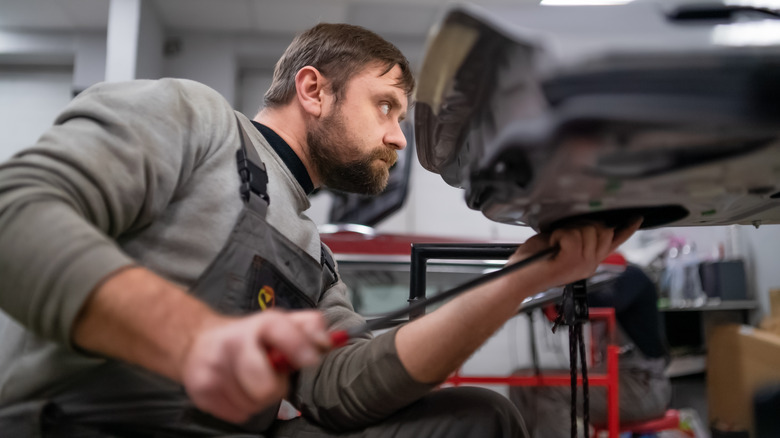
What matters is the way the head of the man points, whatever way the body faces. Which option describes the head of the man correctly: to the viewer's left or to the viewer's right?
to the viewer's right

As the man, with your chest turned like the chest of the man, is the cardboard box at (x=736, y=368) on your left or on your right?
on your left

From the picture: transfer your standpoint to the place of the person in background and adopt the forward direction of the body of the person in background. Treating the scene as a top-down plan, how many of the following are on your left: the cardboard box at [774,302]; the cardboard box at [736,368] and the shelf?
0

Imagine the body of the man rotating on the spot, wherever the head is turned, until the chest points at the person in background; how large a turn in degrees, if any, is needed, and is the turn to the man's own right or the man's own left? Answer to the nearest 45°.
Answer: approximately 90° to the man's own left

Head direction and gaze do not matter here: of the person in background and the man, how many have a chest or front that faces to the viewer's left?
1

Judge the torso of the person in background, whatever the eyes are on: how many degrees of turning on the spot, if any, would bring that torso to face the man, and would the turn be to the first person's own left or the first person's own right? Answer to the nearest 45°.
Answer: approximately 90° to the first person's own left

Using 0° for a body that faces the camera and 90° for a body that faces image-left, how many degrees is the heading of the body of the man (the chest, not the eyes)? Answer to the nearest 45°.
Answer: approximately 315°

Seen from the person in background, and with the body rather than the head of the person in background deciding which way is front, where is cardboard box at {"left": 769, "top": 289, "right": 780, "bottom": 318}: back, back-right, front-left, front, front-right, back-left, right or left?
back-right

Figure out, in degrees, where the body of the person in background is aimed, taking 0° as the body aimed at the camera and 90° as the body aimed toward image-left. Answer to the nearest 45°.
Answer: approximately 90°

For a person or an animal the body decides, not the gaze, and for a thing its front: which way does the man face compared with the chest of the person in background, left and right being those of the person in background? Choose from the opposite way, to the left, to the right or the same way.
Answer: the opposite way

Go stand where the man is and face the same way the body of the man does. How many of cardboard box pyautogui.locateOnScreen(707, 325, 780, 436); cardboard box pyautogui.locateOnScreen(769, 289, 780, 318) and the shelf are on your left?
3
